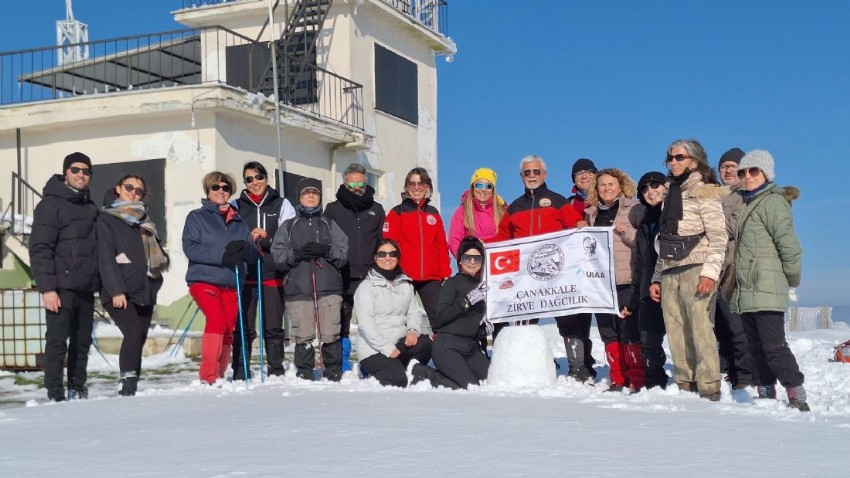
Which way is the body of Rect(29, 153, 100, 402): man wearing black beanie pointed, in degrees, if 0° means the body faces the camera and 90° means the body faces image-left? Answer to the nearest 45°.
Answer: approximately 315°

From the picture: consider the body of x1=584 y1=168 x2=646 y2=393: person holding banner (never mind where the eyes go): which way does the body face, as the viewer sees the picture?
toward the camera

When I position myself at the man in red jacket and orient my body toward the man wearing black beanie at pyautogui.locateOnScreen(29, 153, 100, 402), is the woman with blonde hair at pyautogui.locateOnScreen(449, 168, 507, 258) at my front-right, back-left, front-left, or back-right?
front-right

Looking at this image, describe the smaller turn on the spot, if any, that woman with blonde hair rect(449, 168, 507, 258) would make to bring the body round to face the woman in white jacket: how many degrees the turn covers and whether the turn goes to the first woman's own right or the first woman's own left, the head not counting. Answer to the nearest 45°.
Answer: approximately 45° to the first woman's own right

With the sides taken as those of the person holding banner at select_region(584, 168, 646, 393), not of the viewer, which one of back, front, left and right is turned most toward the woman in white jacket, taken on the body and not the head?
right

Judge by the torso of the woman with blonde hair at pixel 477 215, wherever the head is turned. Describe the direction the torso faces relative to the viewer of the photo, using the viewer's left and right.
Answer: facing the viewer

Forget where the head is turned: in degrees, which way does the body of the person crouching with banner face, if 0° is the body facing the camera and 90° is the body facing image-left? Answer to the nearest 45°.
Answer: approximately 315°

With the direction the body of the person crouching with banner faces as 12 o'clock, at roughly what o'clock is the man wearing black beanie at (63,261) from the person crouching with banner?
The man wearing black beanie is roughly at 4 o'clock from the person crouching with banner.

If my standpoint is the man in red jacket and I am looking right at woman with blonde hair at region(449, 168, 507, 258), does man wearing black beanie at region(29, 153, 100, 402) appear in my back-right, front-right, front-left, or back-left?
front-left

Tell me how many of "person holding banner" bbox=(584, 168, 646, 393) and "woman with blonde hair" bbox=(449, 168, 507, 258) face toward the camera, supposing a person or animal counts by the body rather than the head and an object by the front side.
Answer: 2

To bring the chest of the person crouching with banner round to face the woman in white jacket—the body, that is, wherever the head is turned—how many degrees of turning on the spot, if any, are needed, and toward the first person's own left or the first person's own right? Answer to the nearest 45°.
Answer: approximately 135° to the first person's own right

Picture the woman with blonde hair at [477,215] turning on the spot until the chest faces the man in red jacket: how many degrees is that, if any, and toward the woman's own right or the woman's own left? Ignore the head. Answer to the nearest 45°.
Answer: approximately 90° to the woman's own left
